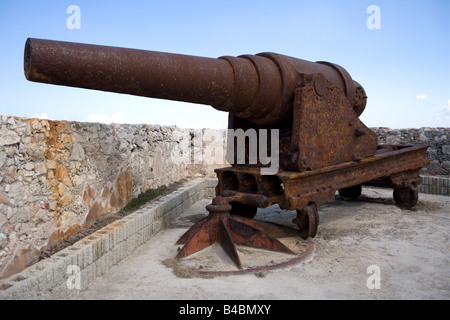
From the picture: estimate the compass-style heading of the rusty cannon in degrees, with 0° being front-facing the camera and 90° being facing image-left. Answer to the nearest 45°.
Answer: approximately 45°
